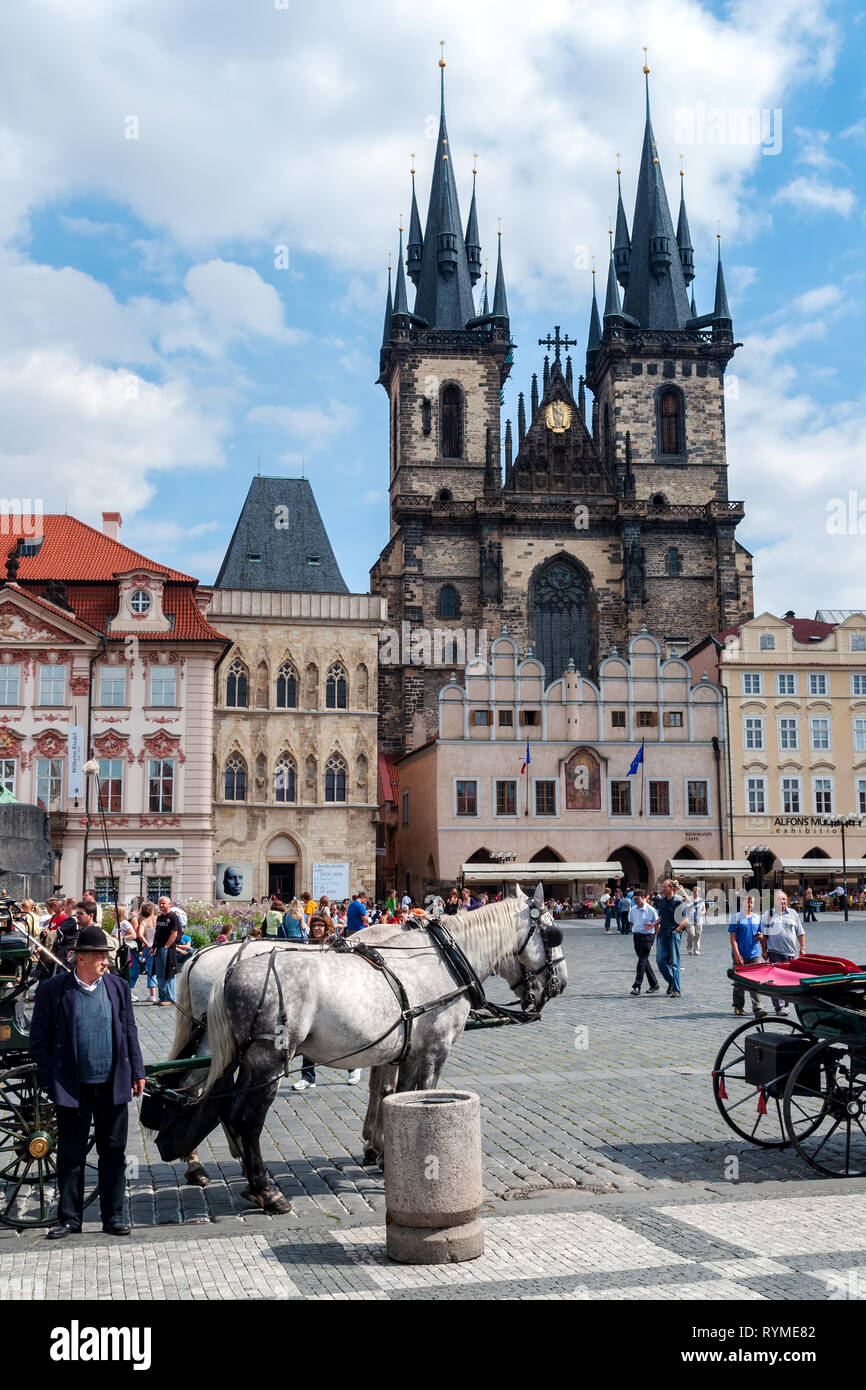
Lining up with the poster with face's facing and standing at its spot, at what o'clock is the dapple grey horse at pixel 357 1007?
The dapple grey horse is roughly at 12 o'clock from the poster with face.

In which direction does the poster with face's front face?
toward the camera

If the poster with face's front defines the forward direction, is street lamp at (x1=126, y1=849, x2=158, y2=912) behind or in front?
in front

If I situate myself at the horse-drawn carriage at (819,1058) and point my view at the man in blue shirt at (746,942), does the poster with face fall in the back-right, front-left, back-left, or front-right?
front-left

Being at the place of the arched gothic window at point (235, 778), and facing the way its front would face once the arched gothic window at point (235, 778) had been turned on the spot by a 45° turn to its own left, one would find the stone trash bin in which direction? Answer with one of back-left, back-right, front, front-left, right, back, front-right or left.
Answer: front-right

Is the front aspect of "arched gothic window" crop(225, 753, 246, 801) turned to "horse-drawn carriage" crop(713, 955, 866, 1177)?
yes

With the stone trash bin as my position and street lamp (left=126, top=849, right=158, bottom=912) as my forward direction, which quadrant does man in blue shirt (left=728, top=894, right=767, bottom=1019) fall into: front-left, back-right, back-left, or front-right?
front-right

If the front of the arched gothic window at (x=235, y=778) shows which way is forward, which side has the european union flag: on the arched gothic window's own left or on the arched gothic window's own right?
on the arched gothic window's own left

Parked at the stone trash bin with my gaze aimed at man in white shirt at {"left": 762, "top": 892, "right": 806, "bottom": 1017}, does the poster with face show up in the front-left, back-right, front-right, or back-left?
front-left

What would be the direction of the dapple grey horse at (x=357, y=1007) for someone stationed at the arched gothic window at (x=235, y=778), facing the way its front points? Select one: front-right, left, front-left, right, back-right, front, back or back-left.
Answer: front

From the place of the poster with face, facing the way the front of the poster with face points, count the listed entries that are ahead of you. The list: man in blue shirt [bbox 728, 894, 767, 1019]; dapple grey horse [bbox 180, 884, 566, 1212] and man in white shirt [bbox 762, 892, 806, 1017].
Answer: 3

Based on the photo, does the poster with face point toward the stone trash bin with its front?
yes

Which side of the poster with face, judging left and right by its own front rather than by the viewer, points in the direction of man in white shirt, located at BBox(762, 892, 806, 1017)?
front

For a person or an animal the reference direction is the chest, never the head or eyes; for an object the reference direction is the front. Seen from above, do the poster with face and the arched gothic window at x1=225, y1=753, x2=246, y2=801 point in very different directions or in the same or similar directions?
same or similar directions
